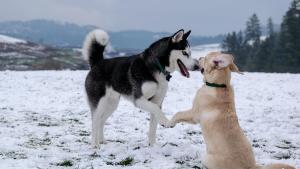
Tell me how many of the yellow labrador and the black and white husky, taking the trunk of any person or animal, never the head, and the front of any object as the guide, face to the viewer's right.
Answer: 1

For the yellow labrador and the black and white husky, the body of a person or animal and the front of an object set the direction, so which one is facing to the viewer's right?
the black and white husky

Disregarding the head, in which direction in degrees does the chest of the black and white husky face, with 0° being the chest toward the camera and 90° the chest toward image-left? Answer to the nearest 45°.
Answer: approximately 270°

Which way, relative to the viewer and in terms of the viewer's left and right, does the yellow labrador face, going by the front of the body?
facing away from the viewer and to the left of the viewer

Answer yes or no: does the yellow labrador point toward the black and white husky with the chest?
yes

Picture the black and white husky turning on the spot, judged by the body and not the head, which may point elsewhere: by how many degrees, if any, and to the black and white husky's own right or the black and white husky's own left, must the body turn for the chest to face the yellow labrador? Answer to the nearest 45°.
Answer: approximately 45° to the black and white husky's own right
